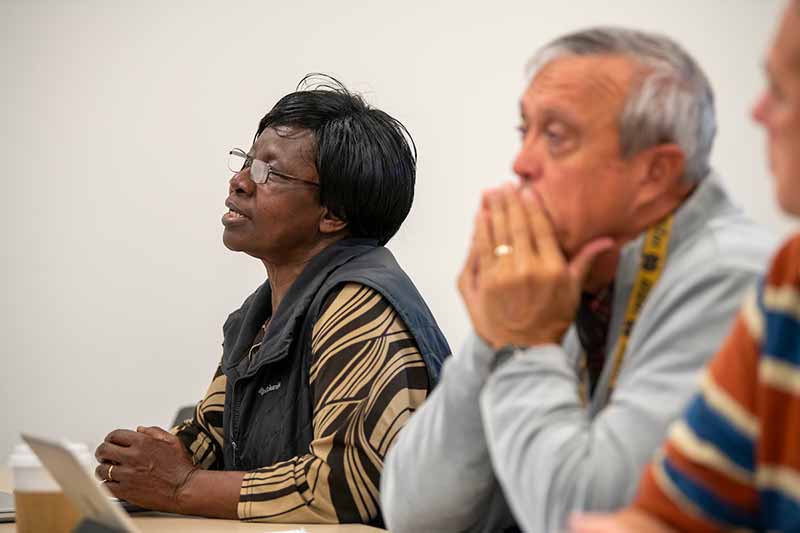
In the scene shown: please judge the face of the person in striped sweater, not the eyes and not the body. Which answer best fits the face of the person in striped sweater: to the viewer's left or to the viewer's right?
to the viewer's left

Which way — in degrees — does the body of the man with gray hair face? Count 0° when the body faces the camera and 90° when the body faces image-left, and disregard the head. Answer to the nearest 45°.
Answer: approximately 45°

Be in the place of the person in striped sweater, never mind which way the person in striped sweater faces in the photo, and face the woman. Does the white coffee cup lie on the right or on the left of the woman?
left

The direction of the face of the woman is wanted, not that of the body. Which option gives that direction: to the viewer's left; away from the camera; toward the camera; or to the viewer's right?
to the viewer's left

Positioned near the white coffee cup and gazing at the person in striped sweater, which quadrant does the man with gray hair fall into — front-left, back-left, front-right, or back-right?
front-left
